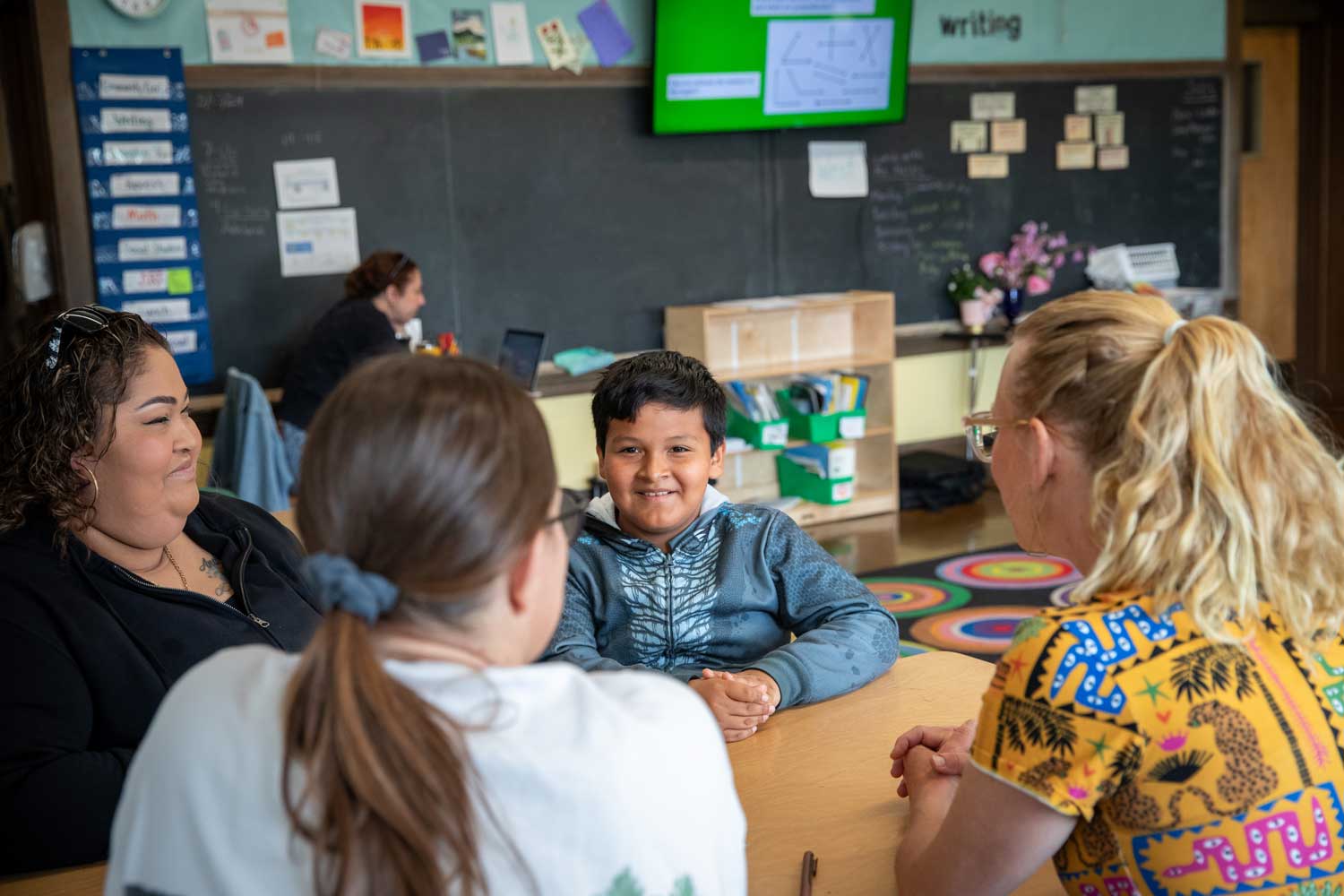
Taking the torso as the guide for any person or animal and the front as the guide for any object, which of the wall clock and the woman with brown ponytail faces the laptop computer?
the woman with brown ponytail

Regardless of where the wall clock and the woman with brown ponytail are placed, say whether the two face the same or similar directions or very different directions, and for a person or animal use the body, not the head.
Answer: very different directions

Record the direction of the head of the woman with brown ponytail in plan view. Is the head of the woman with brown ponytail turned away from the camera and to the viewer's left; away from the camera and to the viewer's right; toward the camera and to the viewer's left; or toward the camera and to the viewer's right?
away from the camera and to the viewer's right

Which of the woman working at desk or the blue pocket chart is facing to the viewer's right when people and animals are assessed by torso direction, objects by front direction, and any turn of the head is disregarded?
the woman working at desk

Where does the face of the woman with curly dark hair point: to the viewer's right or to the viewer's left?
to the viewer's right

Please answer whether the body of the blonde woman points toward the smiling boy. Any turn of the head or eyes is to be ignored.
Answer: yes

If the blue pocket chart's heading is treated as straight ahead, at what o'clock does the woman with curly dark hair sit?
The woman with curly dark hair is roughly at 12 o'clock from the blue pocket chart.

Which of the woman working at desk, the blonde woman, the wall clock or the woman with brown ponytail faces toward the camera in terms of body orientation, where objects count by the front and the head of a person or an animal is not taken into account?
the wall clock

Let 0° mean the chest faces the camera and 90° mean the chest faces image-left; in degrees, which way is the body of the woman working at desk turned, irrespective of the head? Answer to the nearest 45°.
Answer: approximately 270°

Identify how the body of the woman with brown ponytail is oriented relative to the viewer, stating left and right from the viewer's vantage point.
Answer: facing away from the viewer

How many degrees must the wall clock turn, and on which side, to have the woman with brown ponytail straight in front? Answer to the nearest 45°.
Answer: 0° — it already faces them

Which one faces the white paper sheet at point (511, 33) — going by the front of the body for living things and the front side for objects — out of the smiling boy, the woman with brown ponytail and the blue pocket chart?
the woman with brown ponytail

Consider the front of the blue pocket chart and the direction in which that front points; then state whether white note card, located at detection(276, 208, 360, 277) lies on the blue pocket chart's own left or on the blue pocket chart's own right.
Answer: on the blue pocket chart's own left

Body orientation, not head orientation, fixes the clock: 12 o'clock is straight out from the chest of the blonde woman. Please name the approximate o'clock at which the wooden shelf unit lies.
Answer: The wooden shelf unit is roughly at 1 o'clock from the blonde woman.
